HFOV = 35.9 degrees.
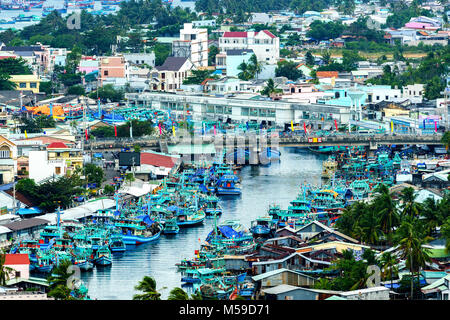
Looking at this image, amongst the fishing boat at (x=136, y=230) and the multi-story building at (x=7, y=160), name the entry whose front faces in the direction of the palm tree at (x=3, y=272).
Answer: the multi-story building

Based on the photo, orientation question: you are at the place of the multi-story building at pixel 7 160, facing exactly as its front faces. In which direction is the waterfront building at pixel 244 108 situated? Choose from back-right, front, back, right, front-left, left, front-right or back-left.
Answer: back-left

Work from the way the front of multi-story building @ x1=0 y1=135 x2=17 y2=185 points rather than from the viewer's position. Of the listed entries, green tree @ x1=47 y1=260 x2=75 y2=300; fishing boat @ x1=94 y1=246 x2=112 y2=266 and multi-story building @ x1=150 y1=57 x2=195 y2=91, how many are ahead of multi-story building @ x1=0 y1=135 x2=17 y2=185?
2

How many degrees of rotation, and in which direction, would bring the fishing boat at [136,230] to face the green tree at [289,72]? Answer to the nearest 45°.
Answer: approximately 90° to its left

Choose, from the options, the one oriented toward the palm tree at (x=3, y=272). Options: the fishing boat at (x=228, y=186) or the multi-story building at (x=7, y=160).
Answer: the multi-story building

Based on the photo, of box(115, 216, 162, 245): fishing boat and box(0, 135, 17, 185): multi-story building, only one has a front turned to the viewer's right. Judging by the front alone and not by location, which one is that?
the fishing boat

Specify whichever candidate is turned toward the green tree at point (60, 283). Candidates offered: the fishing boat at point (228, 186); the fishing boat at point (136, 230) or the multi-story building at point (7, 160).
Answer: the multi-story building

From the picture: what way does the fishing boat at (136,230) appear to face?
to the viewer's right

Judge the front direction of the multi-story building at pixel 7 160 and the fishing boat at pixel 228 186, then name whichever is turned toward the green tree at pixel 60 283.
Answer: the multi-story building
